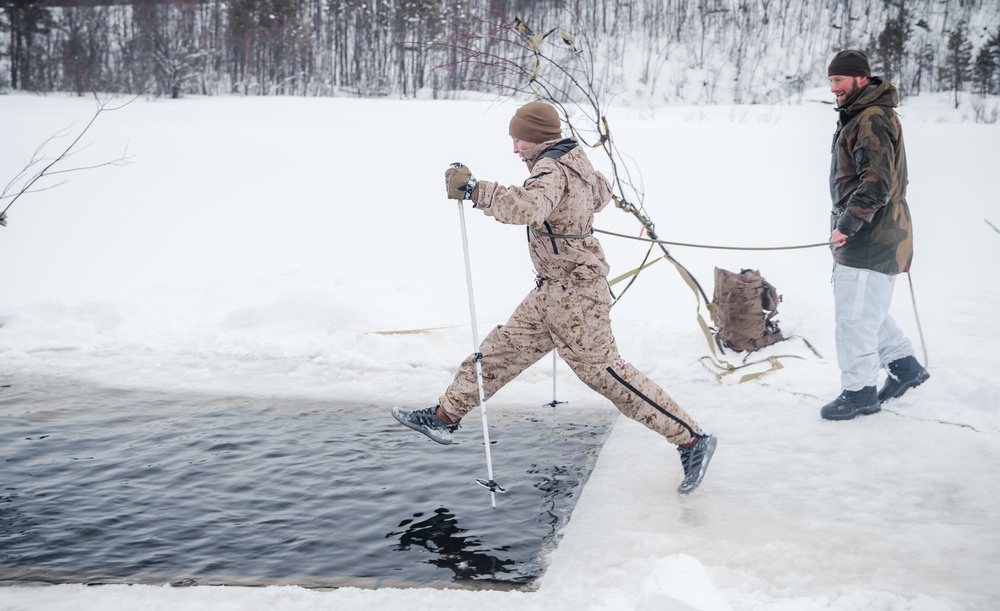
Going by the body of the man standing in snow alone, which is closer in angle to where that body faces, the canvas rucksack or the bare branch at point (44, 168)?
the bare branch

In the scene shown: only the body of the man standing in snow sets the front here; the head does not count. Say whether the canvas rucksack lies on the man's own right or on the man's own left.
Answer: on the man's own right

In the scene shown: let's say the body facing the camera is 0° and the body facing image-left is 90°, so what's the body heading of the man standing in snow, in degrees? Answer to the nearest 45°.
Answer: approximately 90°

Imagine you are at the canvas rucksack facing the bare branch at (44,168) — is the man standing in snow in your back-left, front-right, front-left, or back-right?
back-left

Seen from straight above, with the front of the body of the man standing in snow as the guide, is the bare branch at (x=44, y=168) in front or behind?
in front
